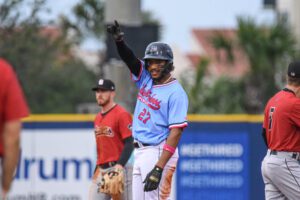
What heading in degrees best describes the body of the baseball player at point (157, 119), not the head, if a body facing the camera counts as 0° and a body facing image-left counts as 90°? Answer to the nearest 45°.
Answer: approximately 45°

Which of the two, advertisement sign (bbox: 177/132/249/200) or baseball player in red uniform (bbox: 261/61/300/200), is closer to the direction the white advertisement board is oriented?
the baseball player in red uniform

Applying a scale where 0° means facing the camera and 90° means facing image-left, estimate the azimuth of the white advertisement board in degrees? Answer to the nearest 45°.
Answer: approximately 0°

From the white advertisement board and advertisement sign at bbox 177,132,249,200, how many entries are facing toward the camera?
2

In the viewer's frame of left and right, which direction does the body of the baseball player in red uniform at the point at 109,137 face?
facing the viewer and to the left of the viewer

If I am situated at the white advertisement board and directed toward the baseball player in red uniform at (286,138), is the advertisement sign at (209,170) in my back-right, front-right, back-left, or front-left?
front-left

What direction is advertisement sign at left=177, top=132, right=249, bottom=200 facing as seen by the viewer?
toward the camera

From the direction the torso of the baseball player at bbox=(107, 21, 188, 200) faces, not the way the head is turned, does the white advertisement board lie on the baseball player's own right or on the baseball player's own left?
on the baseball player's own right

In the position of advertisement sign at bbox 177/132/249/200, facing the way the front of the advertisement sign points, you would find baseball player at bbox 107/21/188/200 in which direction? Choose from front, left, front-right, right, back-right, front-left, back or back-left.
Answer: front

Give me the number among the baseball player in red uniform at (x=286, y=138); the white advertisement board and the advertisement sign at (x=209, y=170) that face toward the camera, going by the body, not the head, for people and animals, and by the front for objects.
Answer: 2

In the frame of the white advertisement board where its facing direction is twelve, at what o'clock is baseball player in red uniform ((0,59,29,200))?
The baseball player in red uniform is roughly at 12 o'clock from the white advertisement board.

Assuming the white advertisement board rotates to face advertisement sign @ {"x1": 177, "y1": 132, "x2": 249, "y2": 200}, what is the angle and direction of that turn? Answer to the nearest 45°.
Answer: approximately 90° to its left
